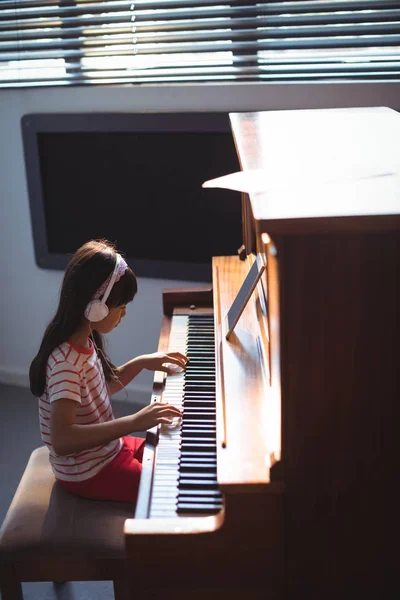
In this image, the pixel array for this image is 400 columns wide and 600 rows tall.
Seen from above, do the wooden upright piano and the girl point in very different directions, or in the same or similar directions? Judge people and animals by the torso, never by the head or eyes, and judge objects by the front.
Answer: very different directions

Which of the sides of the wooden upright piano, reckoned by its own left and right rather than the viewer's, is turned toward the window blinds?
right

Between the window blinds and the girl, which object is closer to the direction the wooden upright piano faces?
the girl

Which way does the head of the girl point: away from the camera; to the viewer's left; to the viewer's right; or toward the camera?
to the viewer's right

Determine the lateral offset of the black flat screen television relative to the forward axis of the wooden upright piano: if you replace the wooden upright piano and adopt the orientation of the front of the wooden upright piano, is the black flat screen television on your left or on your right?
on your right

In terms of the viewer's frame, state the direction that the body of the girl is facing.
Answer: to the viewer's right

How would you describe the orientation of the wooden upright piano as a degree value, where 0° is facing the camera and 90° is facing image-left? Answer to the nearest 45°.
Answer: approximately 90°

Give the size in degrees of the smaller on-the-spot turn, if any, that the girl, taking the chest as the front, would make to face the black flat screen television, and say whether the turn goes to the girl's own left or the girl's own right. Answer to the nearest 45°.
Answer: approximately 90° to the girl's own left

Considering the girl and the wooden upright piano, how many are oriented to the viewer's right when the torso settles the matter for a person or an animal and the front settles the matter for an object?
1
